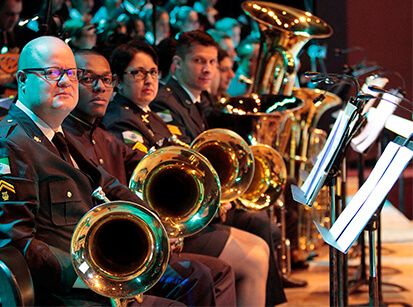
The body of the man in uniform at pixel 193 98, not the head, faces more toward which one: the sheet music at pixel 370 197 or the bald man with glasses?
the sheet music

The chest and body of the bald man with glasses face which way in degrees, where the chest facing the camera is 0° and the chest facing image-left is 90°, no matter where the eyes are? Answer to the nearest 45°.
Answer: approximately 315°

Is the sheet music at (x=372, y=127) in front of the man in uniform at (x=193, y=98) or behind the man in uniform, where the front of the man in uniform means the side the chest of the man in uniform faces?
in front

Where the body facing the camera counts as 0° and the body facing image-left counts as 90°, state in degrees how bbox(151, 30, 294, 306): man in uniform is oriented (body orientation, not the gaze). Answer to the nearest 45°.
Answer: approximately 315°

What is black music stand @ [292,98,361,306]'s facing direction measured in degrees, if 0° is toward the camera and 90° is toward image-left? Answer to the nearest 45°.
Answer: approximately 90°

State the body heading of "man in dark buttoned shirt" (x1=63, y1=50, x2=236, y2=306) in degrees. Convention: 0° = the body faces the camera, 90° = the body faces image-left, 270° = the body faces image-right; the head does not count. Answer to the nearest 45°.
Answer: approximately 315°

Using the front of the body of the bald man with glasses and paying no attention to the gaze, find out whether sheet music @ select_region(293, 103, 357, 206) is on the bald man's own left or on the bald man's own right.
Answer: on the bald man's own left

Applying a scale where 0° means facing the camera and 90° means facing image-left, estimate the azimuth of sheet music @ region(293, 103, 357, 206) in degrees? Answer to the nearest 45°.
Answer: approximately 90°

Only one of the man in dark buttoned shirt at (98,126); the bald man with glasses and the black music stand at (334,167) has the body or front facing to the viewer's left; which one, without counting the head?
the black music stand

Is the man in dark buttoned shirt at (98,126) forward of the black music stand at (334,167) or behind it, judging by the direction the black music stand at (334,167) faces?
forward

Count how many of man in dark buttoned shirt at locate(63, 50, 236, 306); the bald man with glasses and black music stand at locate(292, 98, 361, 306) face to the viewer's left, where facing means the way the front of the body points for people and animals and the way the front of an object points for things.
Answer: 1
